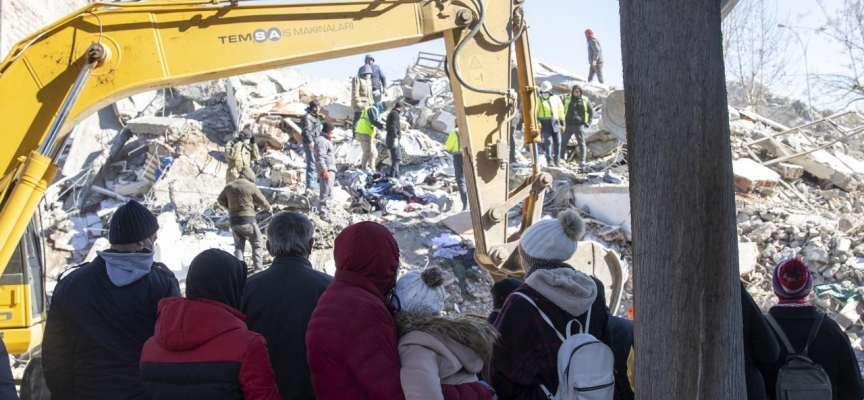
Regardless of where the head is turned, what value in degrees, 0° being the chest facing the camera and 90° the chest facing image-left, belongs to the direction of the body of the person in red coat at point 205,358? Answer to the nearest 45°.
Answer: approximately 225°

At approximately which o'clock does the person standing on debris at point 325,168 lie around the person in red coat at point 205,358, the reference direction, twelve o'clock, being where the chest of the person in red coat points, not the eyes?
The person standing on debris is roughly at 11 o'clock from the person in red coat.

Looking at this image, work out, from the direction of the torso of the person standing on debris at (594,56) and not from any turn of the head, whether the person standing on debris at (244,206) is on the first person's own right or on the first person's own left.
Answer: on the first person's own left

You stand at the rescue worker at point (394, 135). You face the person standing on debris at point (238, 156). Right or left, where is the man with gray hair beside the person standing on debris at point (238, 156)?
left

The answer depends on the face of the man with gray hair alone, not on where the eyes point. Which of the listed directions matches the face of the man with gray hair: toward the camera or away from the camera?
away from the camera

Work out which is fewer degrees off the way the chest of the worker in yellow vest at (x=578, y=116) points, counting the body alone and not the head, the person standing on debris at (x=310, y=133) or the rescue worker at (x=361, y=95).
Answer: the person standing on debris

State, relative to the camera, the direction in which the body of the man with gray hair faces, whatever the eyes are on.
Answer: away from the camera

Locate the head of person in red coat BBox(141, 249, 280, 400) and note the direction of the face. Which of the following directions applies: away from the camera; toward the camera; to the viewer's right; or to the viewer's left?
away from the camera

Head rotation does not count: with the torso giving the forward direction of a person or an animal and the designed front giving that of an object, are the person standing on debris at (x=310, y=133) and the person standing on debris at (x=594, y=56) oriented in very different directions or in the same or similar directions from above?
very different directions
